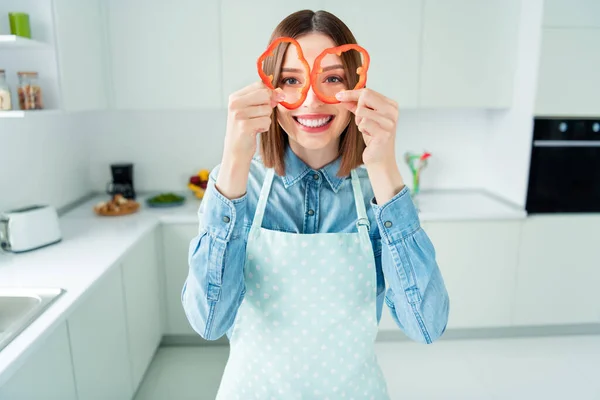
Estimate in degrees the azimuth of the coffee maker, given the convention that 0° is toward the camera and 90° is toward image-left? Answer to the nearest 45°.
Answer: approximately 45°

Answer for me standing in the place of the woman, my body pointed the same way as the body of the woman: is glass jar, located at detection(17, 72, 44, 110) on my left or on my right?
on my right

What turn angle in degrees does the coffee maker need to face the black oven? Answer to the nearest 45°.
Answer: approximately 90° to its left

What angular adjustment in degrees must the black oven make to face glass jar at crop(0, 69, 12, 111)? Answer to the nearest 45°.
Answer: approximately 45° to its right

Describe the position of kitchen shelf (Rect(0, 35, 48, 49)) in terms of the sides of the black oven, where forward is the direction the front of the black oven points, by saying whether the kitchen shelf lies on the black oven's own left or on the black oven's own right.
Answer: on the black oven's own right

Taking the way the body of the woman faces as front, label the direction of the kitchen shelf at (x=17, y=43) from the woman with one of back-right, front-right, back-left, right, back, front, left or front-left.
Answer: back-right

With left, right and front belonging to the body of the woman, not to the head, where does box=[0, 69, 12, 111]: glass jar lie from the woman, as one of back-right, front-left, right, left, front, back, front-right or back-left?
back-right

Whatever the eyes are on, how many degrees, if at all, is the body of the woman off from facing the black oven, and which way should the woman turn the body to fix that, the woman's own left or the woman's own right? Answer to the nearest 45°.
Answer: approximately 135° to the woman's own left

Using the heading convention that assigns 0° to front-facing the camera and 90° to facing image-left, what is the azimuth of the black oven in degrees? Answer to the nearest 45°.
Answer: approximately 0°

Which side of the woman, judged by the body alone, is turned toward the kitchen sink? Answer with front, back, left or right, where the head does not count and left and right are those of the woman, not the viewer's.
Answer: right
